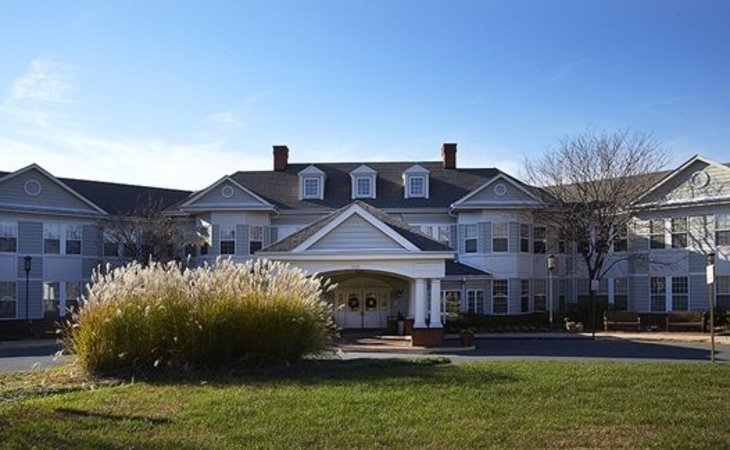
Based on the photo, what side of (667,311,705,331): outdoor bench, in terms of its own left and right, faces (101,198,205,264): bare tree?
right

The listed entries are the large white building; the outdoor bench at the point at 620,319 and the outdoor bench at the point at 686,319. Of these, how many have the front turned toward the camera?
3

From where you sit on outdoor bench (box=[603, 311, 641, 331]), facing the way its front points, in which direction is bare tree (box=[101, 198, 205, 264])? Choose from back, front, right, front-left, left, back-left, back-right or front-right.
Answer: right

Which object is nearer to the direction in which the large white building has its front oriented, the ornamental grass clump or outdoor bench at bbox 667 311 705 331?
the ornamental grass clump

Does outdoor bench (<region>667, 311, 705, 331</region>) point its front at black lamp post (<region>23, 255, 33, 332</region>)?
no

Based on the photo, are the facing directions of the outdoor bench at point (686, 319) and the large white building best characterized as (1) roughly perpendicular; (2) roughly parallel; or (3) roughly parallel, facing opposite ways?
roughly parallel

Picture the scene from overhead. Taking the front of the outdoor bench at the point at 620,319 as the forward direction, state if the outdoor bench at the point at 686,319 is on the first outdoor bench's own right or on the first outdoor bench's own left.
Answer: on the first outdoor bench's own left

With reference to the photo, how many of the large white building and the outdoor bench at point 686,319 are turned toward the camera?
2

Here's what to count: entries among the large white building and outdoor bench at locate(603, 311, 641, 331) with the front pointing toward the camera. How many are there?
2

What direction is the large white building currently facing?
toward the camera

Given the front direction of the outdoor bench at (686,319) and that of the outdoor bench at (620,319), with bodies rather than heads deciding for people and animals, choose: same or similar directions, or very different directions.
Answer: same or similar directions

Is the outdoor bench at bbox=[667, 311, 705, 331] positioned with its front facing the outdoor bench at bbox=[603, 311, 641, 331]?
no
